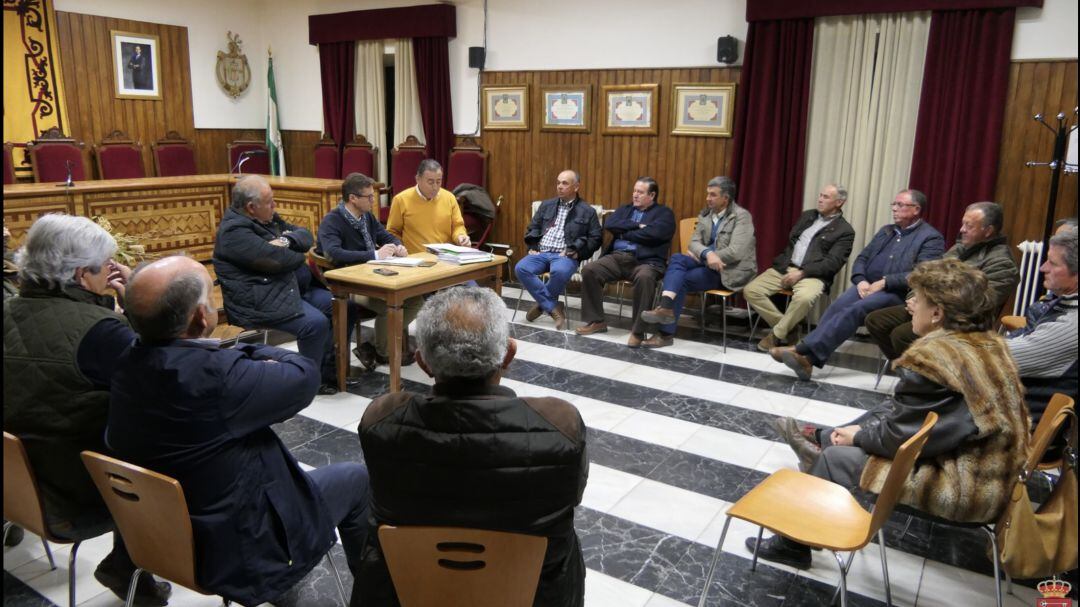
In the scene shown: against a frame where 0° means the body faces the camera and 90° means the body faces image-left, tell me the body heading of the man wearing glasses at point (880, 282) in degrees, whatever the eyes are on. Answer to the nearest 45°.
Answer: approximately 45°

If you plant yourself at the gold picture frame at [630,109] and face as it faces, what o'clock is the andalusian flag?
The andalusian flag is roughly at 4 o'clock from the gold picture frame.

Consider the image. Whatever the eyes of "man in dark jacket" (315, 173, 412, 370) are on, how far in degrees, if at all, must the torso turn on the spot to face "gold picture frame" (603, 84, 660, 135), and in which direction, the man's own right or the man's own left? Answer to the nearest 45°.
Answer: approximately 90° to the man's own left

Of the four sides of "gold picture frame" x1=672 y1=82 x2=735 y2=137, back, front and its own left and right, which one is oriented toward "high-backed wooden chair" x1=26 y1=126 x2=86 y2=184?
right

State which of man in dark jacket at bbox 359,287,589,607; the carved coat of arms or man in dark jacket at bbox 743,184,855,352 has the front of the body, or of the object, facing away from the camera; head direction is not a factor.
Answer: man in dark jacket at bbox 359,287,589,607

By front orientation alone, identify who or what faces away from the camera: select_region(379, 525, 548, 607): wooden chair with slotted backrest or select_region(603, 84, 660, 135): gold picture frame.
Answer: the wooden chair with slotted backrest

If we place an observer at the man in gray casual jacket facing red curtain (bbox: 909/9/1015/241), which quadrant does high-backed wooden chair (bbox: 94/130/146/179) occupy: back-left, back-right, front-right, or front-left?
back-left

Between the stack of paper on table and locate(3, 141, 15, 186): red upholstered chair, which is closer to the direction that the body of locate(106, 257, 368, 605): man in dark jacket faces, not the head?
the stack of paper on table

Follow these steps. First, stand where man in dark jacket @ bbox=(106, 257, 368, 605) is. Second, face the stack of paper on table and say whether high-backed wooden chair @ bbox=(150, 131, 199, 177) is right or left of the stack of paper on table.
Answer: left

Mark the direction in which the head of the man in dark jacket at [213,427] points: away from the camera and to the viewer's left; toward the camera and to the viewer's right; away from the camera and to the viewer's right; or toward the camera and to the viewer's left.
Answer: away from the camera and to the viewer's right
